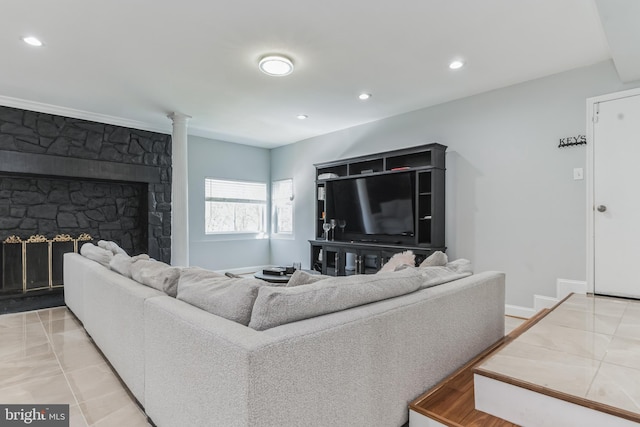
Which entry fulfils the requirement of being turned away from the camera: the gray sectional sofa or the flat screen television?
the gray sectional sofa

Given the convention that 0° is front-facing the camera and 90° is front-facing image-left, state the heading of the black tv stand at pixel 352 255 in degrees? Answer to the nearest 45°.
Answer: approximately 45°

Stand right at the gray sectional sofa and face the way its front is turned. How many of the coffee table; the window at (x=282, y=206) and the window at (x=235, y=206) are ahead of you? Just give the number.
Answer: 3

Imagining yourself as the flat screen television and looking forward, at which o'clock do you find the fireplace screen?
The fireplace screen is roughly at 1 o'clock from the flat screen television.

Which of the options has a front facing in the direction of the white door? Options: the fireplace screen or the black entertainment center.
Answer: the fireplace screen

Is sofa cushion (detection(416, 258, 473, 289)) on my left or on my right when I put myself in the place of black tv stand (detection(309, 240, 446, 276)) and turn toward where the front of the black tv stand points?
on my left

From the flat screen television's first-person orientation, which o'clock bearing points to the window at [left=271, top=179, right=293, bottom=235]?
The window is roughly at 3 o'clock from the flat screen television.

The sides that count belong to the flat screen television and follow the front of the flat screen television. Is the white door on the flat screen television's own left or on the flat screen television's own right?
on the flat screen television's own left

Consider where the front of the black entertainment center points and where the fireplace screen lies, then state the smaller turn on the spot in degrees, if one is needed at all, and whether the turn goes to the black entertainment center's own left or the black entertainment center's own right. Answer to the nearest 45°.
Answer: approximately 45° to the black entertainment center's own right

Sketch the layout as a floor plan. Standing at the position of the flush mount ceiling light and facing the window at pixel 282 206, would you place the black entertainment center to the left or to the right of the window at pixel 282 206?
right

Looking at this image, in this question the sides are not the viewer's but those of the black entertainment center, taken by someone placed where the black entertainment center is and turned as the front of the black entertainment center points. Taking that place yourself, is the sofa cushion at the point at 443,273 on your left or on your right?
on your left

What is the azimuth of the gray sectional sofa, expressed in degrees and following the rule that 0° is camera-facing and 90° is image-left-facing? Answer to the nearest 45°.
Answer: approximately 180°
